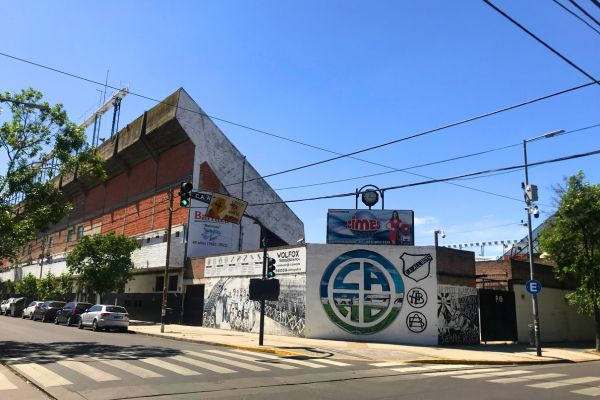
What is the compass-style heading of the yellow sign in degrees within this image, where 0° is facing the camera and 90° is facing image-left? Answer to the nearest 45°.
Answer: approximately 0°

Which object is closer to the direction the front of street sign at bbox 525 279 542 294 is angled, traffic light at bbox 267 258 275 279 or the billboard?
the traffic light

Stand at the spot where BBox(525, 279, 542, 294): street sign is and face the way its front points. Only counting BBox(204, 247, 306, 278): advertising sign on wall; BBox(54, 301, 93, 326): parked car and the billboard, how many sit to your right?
3

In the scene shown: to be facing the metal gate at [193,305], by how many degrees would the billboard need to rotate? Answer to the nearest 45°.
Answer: approximately 135° to its right

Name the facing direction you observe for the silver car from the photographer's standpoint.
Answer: facing away from the viewer and to the left of the viewer

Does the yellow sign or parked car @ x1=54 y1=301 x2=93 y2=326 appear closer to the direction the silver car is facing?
the parked car

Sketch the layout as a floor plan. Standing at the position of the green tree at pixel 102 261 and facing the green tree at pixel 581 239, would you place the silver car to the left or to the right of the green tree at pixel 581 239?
right

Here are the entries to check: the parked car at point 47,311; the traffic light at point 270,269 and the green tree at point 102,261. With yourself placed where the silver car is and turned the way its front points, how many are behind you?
1

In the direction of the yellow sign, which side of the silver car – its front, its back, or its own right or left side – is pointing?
back

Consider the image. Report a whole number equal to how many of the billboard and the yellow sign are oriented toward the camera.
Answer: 2

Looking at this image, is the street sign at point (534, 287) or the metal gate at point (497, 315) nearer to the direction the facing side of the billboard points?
the street sign

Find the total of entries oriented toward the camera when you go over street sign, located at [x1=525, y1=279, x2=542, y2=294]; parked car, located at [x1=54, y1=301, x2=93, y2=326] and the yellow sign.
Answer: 2
